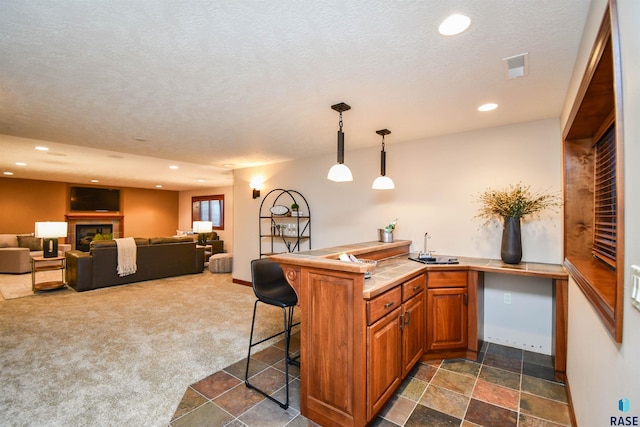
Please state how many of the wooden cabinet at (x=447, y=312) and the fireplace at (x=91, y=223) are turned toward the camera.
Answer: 2

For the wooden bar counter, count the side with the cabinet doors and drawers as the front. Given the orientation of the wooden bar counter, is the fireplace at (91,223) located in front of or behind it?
behind

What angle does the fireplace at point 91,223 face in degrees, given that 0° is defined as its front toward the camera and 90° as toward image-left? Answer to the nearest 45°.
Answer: approximately 0°

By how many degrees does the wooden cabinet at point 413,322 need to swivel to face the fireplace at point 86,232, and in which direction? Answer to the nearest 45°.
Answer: approximately 135° to its right

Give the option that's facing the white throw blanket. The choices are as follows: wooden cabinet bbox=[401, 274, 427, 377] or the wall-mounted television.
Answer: the wall-mounted television

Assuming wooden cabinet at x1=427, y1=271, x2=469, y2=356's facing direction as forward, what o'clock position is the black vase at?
The black vase is roughly at 8 o'clock from the wooden cabinet.
